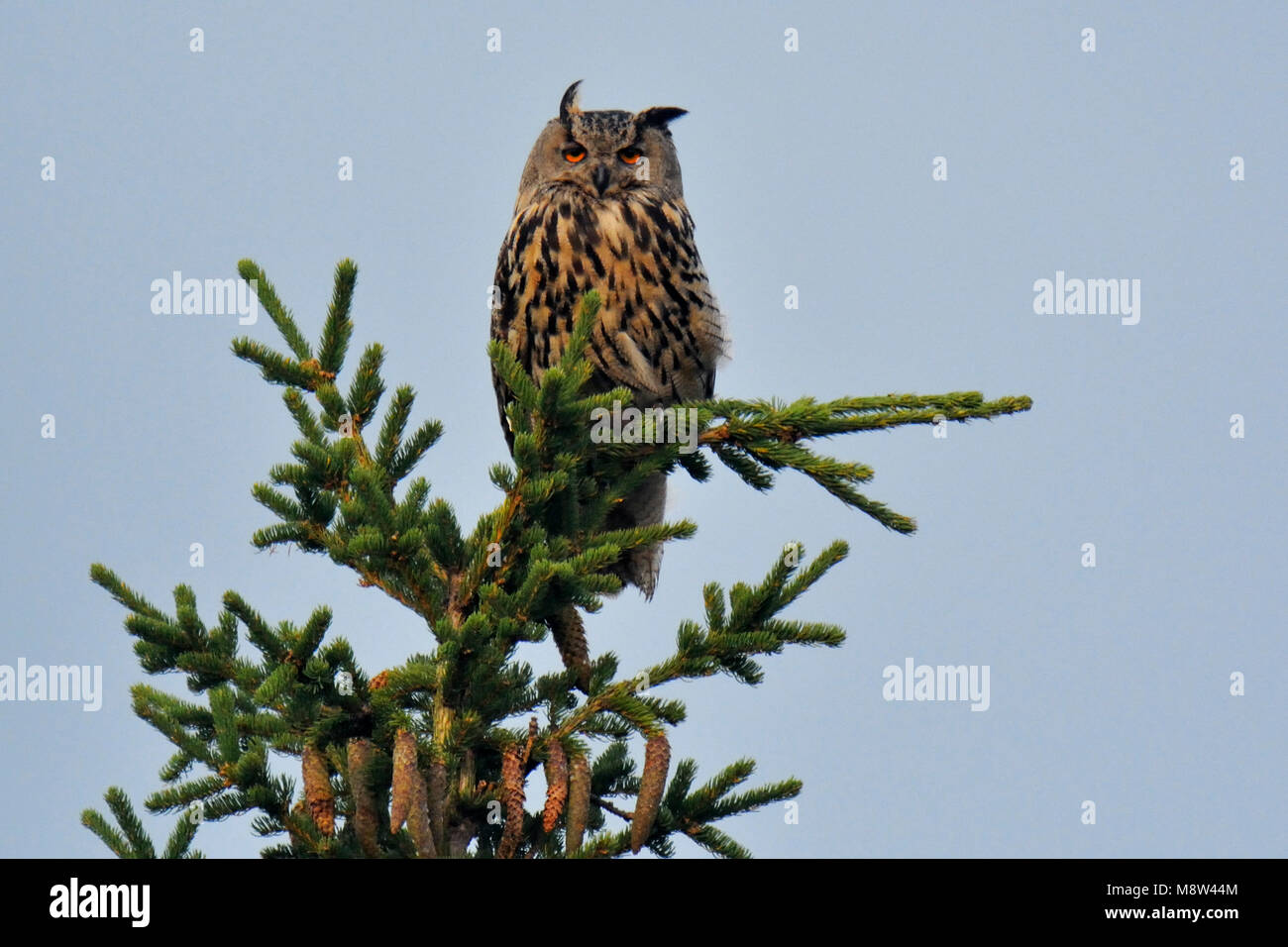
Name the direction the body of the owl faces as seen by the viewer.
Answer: toward the camera

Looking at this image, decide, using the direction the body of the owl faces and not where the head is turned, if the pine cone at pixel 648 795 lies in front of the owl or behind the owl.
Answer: in front

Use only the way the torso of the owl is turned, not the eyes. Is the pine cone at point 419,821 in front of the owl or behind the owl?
in front

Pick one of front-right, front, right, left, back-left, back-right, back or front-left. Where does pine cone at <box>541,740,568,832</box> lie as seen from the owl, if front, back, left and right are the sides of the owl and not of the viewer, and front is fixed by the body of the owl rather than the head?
front

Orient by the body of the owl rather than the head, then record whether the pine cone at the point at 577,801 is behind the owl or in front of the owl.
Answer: in front
